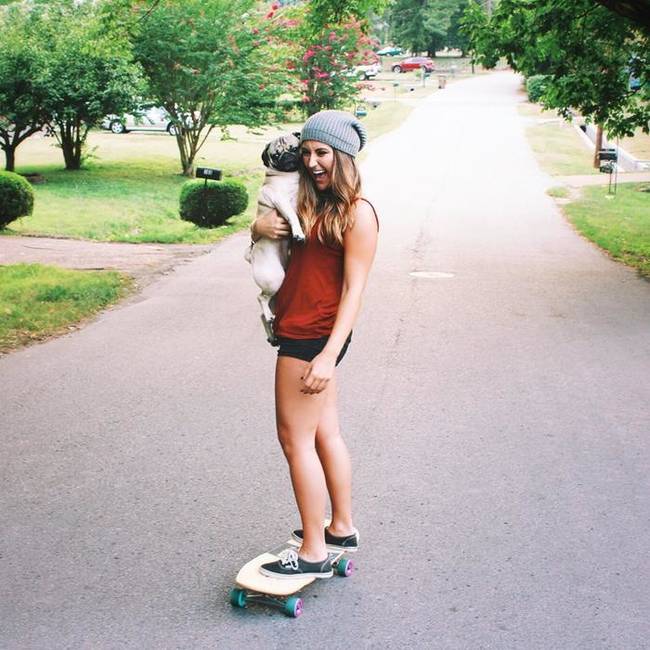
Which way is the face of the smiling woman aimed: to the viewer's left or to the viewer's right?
to the viewer's left

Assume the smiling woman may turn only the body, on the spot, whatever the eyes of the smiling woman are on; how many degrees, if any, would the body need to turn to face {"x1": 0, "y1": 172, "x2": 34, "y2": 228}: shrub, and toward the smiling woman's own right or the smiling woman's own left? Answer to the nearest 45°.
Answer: approximately 135° to the smiling woman's own right

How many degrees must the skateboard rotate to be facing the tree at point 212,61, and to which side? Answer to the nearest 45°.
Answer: approximately 135° to its right

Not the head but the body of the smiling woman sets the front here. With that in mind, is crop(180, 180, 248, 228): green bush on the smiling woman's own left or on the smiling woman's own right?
on the smiling woman's own right

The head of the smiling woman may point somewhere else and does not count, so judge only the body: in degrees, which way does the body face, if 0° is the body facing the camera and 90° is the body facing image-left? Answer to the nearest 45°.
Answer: approximately 45°

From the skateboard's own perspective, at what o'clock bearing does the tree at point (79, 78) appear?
The tree is roughly at 4 o'clock from the skateboard.

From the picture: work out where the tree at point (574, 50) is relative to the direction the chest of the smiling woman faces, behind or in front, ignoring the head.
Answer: behind

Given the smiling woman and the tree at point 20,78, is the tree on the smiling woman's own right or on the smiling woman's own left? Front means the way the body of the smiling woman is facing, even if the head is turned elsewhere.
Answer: on the smiling woman's own right

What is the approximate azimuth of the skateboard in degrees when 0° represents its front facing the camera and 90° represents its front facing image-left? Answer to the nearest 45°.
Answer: approximately 45°
